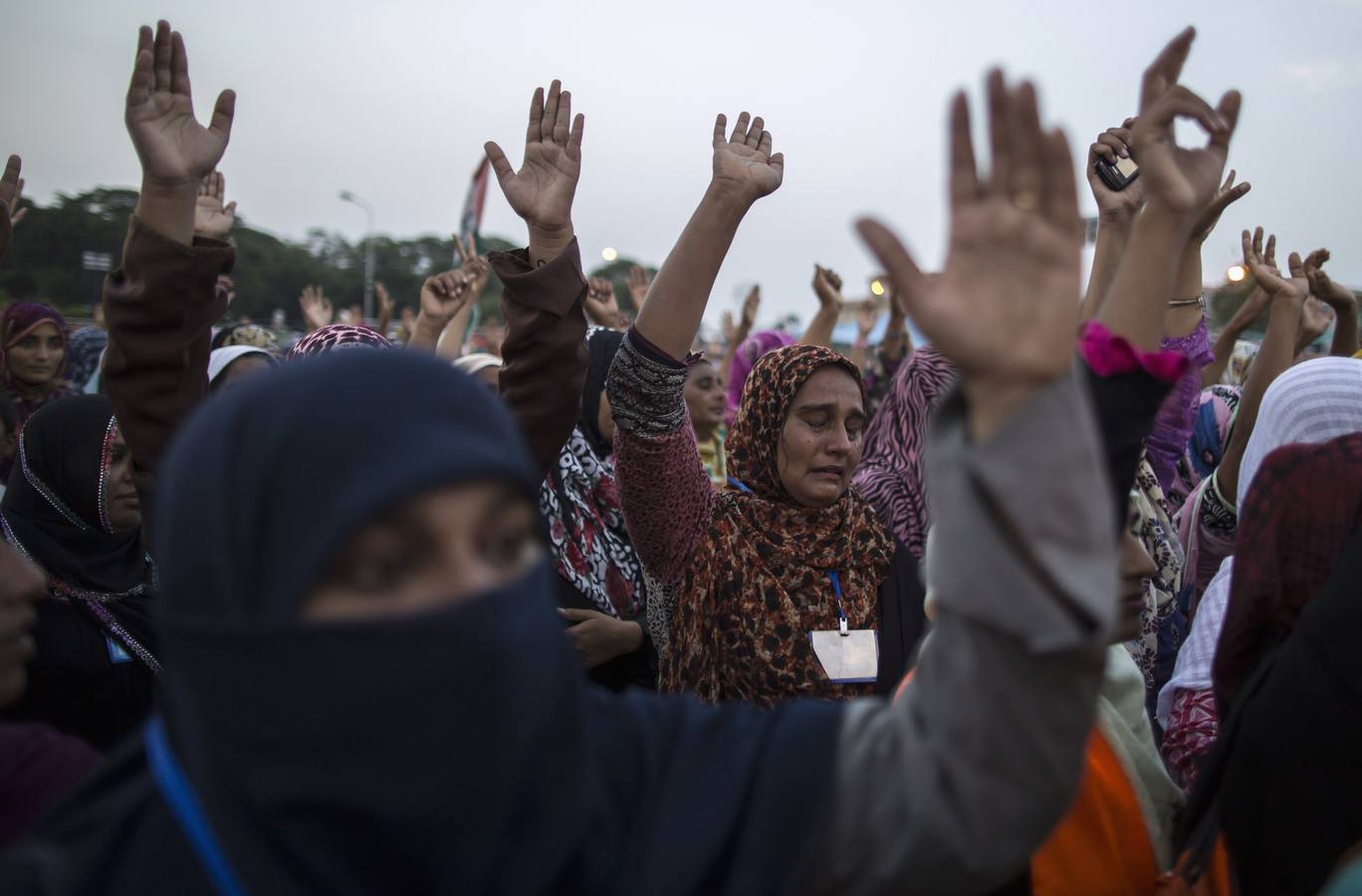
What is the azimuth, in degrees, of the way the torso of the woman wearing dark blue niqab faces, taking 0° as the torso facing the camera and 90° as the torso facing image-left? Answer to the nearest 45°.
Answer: approximately 315°

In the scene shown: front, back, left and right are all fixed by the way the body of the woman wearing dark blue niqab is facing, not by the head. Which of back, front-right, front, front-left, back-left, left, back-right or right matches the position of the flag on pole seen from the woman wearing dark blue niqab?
back-left
